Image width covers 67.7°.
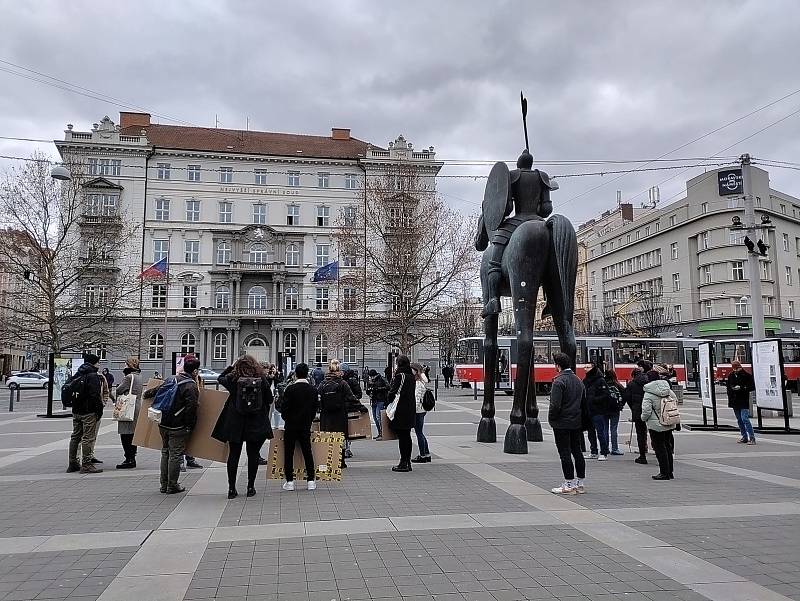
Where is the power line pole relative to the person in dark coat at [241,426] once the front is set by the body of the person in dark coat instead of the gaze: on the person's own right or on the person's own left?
on the person's own right

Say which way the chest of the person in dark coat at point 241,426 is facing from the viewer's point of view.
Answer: away from the camera

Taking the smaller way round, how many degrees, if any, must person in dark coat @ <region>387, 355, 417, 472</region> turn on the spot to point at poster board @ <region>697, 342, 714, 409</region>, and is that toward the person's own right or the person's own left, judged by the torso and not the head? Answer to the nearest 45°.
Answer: approximately 135° to the person's own right

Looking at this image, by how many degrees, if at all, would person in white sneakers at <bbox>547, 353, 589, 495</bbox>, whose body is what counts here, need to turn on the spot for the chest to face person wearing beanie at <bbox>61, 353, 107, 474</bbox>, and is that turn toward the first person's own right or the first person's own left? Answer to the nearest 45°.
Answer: approximately 45° to the first person's own left

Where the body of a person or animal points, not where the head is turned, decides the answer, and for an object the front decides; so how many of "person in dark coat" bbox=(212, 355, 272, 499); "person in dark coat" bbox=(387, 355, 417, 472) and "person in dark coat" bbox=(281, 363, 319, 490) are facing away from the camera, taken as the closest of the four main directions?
2

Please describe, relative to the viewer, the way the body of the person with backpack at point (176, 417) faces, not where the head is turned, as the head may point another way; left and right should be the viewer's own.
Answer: facing away from the viewer and to the right of the viewer

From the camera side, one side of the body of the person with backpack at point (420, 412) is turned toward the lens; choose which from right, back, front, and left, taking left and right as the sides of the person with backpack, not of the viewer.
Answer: left

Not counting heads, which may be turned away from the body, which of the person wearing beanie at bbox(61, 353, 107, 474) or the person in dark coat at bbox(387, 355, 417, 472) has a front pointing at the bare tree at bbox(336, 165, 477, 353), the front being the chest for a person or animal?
the person wearing beanie

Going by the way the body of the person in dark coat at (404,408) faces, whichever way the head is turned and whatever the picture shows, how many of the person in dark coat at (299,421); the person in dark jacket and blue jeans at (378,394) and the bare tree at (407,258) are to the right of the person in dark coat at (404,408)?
2

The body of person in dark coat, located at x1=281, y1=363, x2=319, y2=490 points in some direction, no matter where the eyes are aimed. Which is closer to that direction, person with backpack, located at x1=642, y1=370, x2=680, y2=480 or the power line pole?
the power line pole

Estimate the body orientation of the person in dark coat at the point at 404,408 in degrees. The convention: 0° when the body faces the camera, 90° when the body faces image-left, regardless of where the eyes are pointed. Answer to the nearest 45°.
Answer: approximately 90°

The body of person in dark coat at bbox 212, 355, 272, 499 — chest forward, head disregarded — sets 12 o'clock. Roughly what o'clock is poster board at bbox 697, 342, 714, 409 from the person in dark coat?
The poster board is roughly at 2 o'clock from the person in dark coat.

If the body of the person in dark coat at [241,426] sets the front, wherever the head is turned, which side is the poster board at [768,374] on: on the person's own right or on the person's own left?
on the person's own right

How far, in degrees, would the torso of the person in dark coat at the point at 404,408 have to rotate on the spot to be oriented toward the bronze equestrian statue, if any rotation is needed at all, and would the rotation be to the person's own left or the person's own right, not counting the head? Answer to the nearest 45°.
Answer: approximately 135° to the person's own right

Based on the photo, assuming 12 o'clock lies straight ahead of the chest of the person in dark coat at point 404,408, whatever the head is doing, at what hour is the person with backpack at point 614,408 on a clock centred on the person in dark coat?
The person with backpack is roughly at 5 o'clock from the person in dark coat.

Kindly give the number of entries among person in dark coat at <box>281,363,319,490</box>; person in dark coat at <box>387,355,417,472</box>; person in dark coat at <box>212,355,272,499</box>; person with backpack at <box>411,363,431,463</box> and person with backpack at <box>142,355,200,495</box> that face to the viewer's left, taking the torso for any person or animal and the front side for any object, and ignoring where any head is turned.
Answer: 2

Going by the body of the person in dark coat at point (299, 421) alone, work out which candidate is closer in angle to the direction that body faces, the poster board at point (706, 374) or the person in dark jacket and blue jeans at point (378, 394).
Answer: the person in dark jacket and blue jeans

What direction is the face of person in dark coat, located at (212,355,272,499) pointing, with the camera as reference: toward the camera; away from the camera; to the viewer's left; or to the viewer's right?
away from the camera

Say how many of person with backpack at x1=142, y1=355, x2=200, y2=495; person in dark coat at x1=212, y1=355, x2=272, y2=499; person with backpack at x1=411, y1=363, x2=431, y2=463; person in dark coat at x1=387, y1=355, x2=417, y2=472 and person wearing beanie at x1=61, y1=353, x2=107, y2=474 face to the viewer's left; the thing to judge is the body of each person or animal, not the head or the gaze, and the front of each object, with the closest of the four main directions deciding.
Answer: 2
